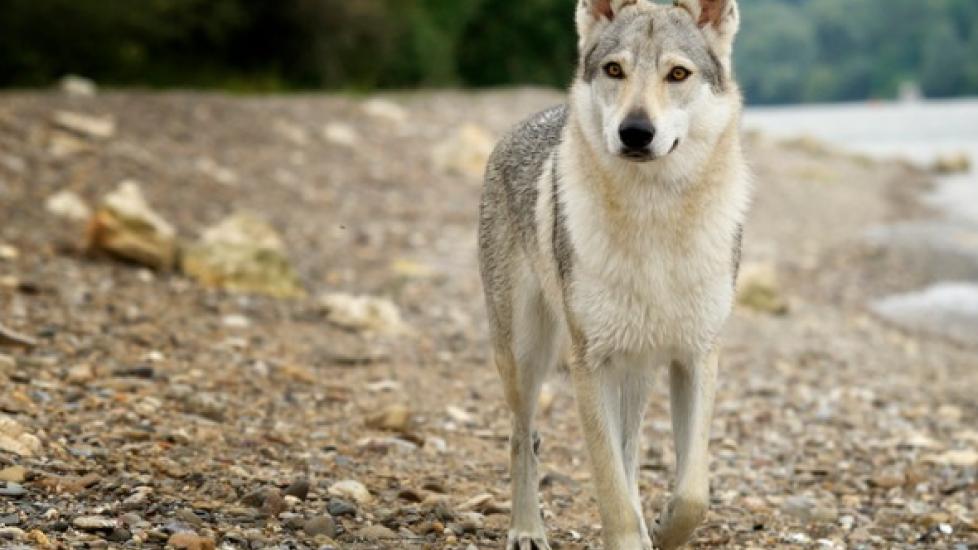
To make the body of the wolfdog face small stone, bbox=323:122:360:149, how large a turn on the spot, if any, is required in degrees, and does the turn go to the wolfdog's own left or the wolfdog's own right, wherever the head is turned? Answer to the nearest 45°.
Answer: approximately 180°

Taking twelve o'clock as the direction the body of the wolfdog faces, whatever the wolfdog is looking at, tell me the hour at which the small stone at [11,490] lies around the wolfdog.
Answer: The small stone is roughly at 3 o'clock from the wolfdog.

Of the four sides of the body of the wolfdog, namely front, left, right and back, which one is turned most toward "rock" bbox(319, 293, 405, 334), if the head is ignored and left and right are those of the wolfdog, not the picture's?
back

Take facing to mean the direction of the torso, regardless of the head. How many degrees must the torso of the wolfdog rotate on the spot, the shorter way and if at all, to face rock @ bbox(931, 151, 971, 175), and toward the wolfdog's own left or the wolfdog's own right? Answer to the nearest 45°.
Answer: approximately 180°

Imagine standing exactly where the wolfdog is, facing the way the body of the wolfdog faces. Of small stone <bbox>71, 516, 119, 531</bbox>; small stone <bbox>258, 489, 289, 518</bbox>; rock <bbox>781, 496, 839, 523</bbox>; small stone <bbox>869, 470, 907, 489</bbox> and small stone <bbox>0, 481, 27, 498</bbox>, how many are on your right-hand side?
3

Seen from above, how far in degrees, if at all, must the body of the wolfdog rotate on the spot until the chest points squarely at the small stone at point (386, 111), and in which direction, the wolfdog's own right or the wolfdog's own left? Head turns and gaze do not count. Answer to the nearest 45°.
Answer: approximately 180°

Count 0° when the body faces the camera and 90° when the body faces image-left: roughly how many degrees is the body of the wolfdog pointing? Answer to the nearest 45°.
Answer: approximately 0°

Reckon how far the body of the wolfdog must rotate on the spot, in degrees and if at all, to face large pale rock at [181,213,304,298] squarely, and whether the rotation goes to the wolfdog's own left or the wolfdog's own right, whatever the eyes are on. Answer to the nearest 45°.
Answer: approximately 135° to the wolfdog's own right

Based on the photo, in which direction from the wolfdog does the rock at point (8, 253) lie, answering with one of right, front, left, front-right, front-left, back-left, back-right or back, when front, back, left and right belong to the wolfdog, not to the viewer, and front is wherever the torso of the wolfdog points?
back-right

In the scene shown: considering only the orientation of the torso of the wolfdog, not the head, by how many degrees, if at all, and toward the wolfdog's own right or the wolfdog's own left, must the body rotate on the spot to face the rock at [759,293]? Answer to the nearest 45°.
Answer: approximately 180°

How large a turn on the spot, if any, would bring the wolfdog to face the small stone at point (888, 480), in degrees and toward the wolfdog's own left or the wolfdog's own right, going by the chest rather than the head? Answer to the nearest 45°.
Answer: approximately 135° to the wolfdog's own left

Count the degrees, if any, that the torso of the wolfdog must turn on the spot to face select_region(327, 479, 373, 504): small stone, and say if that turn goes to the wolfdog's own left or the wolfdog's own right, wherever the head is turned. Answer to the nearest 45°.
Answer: approximately 135° to the wolfdog's own right

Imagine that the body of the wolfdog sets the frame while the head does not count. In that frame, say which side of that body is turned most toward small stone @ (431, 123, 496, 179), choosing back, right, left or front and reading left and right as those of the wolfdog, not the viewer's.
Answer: back

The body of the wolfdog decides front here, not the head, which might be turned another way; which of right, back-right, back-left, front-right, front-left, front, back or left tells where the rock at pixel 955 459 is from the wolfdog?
back-left

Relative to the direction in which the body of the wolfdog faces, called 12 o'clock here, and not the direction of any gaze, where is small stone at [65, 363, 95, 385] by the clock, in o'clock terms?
The small stone is roughly at 4 o'clock from the wolfdog.

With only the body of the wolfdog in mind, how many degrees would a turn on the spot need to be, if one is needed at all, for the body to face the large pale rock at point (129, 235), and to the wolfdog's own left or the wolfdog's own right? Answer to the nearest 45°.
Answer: approximately 135° to the wolfdog's own right
